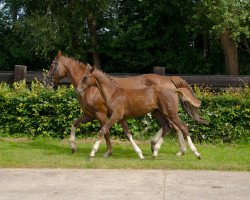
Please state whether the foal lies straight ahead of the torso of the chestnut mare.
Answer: no

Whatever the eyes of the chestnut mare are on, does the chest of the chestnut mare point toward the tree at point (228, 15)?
no

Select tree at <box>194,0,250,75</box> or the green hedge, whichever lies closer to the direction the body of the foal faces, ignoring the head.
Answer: the green hedge

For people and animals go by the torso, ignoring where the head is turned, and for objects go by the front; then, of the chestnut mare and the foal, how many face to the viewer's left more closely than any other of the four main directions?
2

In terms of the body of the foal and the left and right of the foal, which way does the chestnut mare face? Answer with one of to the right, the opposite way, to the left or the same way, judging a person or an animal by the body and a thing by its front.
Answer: the same way

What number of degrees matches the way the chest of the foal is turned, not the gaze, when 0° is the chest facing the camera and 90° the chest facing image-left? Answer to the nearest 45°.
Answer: approximately 90°

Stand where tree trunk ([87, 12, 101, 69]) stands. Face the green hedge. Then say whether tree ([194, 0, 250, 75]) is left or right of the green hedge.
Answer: left

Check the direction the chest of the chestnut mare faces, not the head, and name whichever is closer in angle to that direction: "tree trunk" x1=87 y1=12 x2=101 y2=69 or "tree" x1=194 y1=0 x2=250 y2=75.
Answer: the tree trunk

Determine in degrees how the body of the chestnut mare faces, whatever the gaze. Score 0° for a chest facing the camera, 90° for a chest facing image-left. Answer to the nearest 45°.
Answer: approximately 90°
